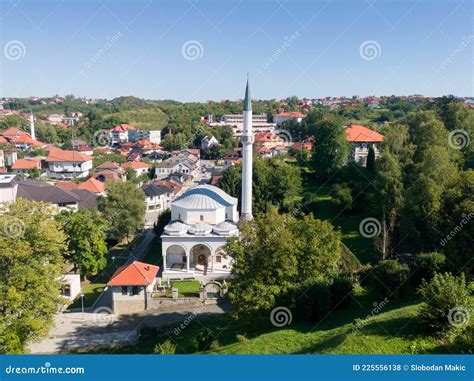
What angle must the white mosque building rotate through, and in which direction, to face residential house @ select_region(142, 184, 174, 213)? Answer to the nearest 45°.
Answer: approximately 180°

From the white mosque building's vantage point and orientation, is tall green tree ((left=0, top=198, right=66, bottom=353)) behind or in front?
in front

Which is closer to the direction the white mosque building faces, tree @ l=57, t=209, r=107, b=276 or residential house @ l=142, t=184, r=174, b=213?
the tree

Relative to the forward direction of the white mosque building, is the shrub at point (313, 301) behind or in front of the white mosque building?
in front

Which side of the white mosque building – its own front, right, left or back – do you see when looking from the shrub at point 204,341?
front

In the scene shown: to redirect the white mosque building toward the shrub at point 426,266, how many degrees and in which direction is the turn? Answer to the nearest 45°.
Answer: approximately 45° to its left

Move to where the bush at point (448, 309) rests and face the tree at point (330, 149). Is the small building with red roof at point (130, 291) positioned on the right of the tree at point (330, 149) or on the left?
left

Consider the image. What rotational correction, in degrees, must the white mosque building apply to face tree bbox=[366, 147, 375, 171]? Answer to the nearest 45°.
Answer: approximately 135° to its left

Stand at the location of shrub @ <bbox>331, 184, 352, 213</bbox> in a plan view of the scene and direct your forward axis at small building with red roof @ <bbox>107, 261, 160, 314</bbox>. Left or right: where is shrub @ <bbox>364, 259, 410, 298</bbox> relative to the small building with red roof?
left

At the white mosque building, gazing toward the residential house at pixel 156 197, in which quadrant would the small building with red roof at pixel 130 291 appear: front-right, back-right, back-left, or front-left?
back-left

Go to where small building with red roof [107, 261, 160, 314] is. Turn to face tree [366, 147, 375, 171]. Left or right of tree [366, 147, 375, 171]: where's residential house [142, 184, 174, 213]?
left

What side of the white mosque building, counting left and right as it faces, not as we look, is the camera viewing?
front

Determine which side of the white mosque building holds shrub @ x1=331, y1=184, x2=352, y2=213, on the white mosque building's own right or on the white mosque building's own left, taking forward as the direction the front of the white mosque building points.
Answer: on the white mosque building's own left

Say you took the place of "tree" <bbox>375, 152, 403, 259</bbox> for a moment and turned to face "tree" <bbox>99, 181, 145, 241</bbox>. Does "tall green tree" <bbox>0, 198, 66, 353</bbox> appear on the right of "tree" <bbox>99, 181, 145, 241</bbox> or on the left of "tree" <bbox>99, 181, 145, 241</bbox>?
left

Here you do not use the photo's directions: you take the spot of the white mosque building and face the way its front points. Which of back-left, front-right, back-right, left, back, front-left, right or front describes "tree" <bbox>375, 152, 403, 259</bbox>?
left

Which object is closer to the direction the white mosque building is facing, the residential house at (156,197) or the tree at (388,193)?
the tree
